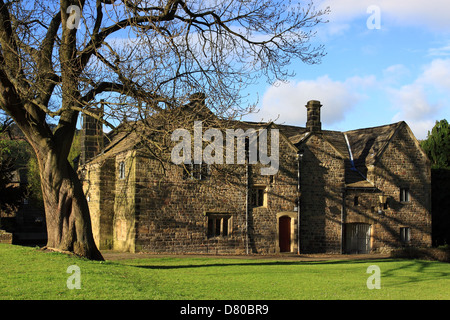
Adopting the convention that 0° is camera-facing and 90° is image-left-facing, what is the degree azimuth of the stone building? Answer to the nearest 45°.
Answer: approximately 0°
